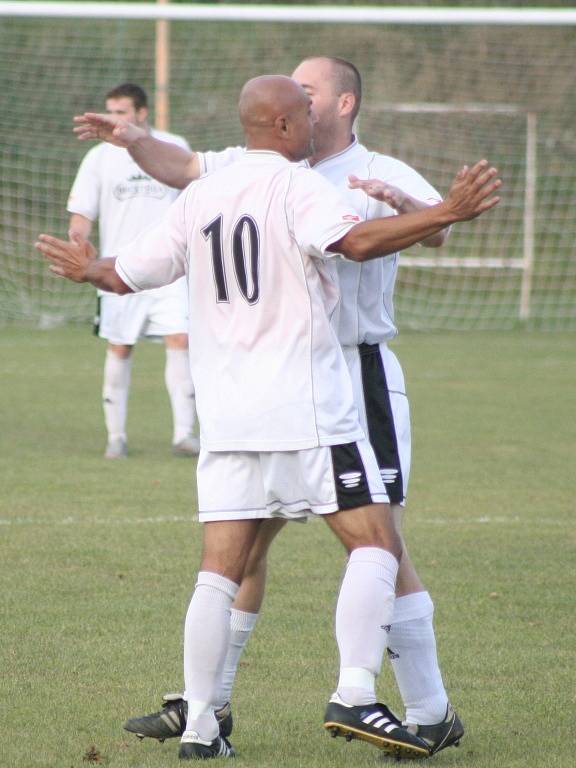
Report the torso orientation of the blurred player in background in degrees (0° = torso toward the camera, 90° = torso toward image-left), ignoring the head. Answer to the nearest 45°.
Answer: approximately 0°
